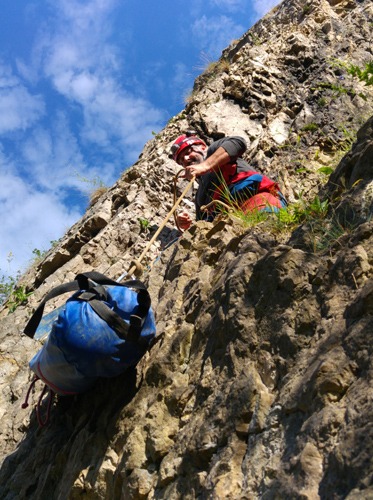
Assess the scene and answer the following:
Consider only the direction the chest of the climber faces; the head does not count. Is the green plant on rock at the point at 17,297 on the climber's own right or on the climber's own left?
on the climber's own right

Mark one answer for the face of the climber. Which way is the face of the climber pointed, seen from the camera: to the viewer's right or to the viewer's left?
to the viewer's left

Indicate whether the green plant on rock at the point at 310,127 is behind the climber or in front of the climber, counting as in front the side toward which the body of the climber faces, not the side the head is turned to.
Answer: behind

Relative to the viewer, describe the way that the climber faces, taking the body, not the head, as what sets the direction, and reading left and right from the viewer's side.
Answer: facing the viewer and to the left of the viewer
